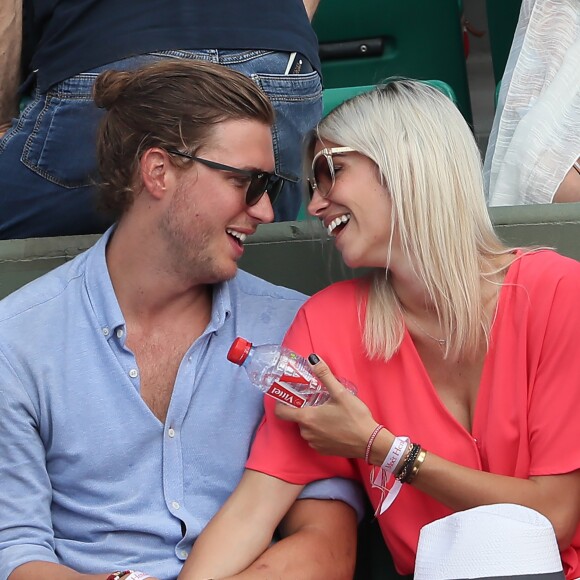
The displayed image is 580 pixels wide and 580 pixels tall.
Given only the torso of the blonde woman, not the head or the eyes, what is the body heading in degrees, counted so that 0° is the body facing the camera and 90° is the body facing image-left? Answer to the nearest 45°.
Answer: approximately 0°

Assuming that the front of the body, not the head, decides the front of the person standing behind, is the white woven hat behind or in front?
behind

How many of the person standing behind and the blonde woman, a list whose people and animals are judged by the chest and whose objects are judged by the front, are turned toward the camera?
1

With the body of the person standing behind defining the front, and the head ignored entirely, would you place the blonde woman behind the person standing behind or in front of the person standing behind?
behind

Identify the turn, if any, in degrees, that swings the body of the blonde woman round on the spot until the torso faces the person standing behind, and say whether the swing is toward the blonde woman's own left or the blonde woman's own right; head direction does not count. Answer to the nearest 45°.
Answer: approximately 135° to the blonde woman's own right

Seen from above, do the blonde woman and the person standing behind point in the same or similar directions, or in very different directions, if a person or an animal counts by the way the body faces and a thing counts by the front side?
very different directions

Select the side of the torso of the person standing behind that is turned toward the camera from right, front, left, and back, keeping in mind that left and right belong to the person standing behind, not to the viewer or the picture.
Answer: back
